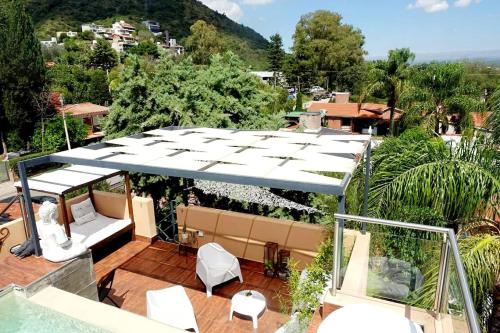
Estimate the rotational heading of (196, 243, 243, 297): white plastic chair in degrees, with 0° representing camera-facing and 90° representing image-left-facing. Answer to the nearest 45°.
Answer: approximately 315°

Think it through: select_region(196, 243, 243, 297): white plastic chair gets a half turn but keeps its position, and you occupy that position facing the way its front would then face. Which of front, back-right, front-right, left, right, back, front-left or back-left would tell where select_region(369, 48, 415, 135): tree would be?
right

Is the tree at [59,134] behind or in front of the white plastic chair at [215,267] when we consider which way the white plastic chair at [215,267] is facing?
behind

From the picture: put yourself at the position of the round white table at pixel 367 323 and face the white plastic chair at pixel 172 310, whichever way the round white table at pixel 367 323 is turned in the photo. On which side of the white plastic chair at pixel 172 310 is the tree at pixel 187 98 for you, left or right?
right

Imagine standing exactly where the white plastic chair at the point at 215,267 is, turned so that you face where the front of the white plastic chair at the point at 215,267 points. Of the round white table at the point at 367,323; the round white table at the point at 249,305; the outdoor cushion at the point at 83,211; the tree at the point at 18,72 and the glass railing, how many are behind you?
2

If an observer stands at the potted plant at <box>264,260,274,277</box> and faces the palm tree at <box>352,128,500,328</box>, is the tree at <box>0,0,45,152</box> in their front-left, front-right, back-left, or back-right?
back-left

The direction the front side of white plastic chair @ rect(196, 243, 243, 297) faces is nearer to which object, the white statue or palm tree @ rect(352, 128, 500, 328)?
the palm tree

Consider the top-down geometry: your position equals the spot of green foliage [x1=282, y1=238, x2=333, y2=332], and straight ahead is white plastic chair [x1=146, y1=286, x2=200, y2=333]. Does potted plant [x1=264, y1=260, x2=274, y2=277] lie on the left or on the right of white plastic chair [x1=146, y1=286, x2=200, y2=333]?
right

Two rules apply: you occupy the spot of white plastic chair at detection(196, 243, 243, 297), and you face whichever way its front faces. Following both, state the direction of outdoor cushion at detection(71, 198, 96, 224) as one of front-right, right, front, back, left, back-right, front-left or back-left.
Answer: back

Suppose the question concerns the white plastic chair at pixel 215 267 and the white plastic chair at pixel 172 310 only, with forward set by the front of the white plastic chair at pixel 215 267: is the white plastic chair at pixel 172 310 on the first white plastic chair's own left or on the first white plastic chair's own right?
on the first white plastic chair's own right

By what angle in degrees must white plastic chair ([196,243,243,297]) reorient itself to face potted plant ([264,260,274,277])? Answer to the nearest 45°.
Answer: approximately 45° to its left

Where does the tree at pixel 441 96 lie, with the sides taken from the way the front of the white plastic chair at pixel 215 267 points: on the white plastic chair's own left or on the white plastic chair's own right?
on the white plastic chair's own left

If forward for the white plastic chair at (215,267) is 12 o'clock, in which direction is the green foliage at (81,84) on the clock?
The green foliage is roughly at 7 o'clock from the white plastic chair.

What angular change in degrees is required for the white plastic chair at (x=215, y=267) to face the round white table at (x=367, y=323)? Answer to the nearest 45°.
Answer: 0° — it already faces it

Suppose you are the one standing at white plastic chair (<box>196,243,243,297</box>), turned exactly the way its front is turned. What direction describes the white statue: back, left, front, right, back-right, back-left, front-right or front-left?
back-right

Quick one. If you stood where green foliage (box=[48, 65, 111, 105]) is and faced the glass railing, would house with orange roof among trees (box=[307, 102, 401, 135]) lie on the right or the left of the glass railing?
left

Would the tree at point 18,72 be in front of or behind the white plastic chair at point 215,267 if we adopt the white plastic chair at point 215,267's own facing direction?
behind
